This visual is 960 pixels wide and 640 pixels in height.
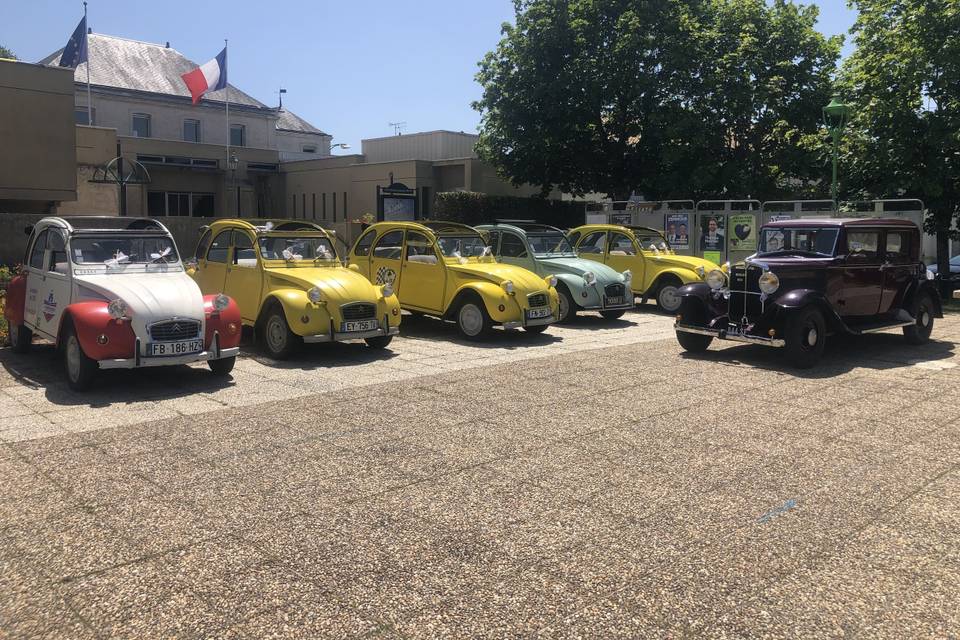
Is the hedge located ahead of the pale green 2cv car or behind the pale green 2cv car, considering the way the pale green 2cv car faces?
behind

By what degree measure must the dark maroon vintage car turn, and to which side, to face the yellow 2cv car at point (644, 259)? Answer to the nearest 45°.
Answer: approximately 90° to its right

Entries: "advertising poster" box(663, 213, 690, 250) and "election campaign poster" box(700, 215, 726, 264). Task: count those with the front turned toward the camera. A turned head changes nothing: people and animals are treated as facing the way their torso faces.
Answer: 2

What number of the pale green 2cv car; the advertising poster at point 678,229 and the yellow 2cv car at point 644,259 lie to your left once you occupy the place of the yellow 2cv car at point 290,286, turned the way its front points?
3

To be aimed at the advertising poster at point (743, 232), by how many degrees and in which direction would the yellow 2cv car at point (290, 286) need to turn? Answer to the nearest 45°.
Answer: approximately 90° to its left
